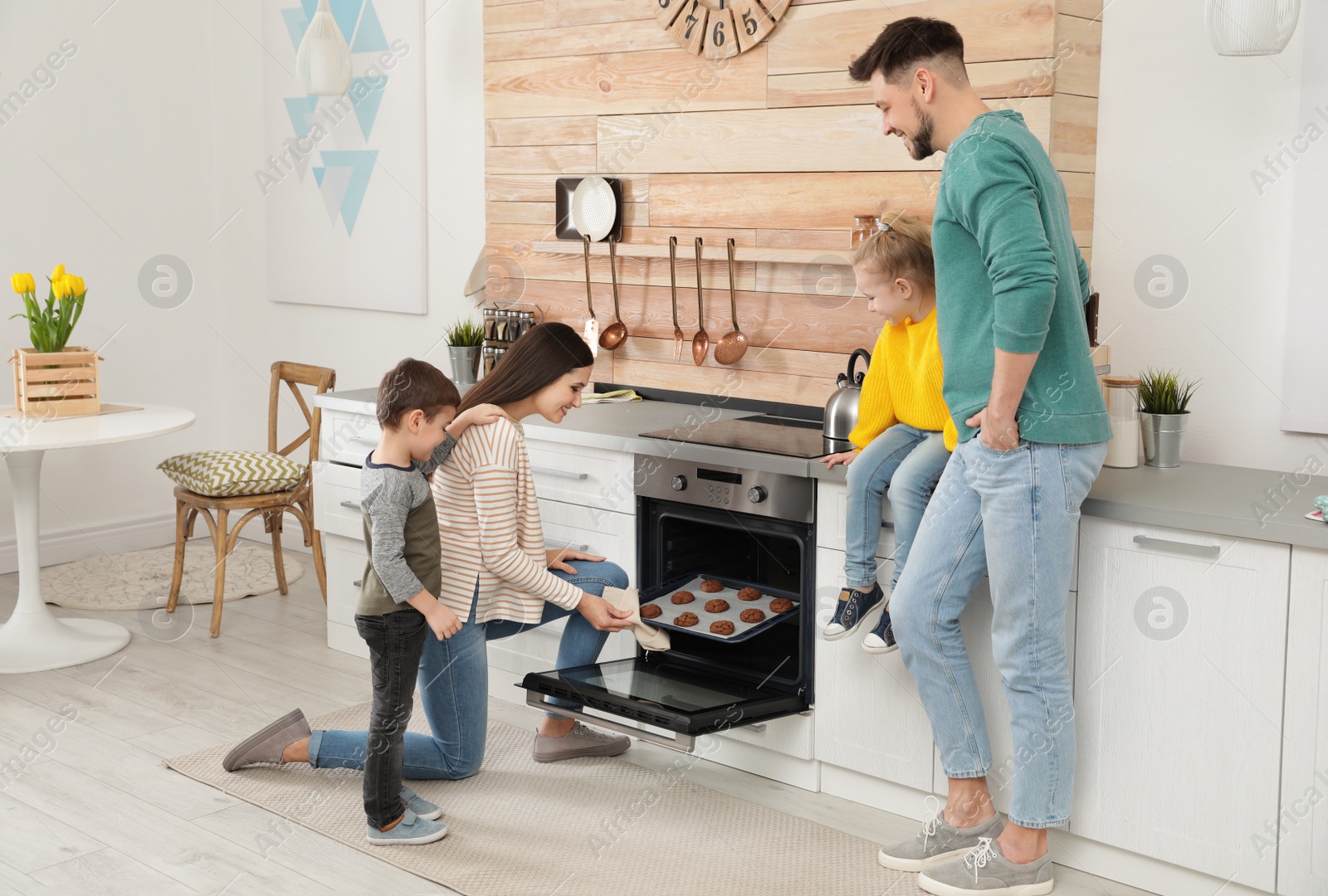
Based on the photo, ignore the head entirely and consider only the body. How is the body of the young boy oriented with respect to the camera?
to the viewer's right

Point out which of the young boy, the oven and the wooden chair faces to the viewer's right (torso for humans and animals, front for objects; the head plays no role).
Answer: the young boy

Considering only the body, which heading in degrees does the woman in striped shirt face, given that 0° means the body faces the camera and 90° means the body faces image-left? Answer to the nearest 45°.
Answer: approximately 270°

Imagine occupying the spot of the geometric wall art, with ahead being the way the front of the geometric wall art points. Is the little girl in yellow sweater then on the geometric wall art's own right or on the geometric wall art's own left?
on the geometric wall art's own left

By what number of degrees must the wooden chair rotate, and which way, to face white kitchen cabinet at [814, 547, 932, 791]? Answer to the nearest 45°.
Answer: approximately 90° to its left

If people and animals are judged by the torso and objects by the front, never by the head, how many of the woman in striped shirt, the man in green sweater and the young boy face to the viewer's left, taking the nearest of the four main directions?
1

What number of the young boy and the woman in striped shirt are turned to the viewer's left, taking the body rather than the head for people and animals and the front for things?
0

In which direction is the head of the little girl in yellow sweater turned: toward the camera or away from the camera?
toward the camera

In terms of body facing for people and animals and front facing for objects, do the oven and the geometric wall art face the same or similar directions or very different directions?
same or similar directions

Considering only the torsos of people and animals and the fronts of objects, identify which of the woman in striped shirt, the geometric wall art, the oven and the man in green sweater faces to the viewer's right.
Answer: the woman in striped shirt

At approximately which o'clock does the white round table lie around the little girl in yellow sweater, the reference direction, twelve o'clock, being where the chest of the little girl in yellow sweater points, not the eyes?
The white round table is roughly at 2 o'clock from the little girl in yellow sweater.

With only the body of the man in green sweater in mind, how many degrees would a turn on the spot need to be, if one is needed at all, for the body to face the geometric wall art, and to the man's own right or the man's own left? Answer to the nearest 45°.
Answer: approximately 45° to the man's own right

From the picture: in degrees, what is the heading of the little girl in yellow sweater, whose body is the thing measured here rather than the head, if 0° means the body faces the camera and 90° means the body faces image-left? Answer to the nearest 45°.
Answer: approximately 45°

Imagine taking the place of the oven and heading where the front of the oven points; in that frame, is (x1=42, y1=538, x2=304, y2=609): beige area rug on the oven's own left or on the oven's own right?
on the oven's own right

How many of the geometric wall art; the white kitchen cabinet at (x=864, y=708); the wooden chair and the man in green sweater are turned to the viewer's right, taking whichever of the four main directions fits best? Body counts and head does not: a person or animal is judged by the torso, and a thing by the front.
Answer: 0
